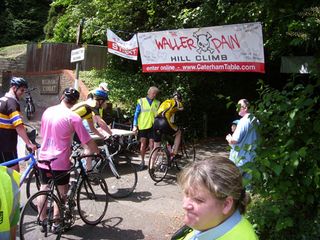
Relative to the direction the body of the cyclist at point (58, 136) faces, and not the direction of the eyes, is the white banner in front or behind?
in front

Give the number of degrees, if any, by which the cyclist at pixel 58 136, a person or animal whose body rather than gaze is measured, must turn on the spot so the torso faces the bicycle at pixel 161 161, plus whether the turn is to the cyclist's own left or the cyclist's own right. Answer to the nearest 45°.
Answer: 0° — they already face it

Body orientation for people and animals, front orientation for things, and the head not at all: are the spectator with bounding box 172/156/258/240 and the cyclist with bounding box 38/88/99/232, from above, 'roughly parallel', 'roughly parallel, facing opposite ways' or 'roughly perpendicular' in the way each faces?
roughly parallel, facing opposite ways

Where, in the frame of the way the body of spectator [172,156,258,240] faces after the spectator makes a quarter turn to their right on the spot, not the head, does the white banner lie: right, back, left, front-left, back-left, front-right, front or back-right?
front-right

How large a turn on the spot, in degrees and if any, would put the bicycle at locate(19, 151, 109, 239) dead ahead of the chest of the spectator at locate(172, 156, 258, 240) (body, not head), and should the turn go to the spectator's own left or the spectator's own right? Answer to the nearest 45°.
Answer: approximately 90° to the spectator's own right

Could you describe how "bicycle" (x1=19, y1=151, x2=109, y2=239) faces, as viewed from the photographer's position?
facing away from the viewer and to the right of the viewer

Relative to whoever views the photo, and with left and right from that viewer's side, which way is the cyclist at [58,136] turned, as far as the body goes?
facing away from the viewer and to the right of the viewer

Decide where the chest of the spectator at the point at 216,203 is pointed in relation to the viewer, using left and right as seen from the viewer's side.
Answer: facing the viewer and to the left of the viewer

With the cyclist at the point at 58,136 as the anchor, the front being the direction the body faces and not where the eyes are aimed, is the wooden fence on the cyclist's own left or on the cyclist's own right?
on the cyclist's own left

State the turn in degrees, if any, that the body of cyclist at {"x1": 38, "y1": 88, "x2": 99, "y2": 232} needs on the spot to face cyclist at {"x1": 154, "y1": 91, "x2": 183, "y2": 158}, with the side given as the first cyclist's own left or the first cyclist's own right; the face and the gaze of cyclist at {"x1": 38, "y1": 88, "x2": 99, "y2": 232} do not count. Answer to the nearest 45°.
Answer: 0° — they already face them
